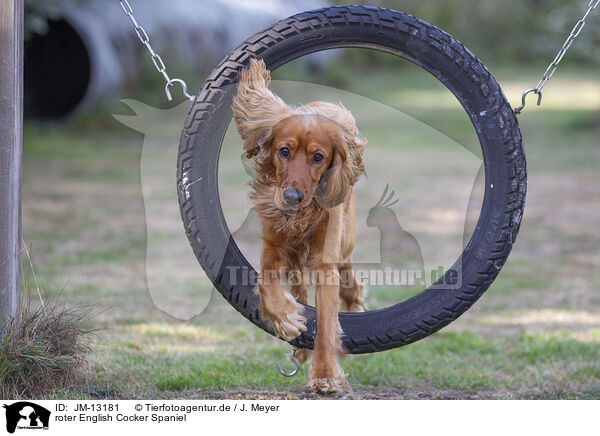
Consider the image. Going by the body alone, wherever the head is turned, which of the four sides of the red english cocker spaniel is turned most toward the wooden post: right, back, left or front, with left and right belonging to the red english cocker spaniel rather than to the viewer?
right

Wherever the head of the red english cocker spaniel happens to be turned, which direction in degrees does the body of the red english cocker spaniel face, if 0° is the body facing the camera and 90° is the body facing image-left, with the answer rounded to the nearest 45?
approximately 0°
